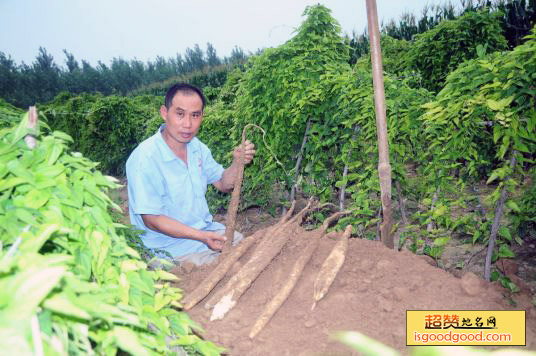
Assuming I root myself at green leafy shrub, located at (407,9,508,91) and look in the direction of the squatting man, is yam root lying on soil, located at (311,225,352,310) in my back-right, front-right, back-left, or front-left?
front-left

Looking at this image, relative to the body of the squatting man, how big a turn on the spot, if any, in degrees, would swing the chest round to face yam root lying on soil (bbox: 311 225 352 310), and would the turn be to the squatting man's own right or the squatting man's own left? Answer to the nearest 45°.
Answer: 0° — they already face it

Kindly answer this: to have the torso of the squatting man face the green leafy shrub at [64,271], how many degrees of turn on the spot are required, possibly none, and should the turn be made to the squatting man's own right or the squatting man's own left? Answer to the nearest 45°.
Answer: approximately 45° to the squatting man's own right

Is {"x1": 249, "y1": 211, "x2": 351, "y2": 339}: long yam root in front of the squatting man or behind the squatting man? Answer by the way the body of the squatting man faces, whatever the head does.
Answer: in front

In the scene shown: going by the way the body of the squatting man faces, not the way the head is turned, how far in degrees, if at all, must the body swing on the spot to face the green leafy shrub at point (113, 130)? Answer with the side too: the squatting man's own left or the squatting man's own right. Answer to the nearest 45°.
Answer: approximately 135° to the squatting man's own left

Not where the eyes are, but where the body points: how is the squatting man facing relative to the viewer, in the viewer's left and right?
facing the viewer and to the right of the viewer

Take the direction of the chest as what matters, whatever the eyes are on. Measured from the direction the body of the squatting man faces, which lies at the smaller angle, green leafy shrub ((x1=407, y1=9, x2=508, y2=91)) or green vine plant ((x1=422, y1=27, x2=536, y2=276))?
the green vine plant

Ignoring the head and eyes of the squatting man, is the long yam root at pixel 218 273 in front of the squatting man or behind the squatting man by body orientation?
in front

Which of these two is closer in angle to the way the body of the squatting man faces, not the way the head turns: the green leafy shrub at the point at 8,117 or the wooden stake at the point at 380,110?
the wooden stake
